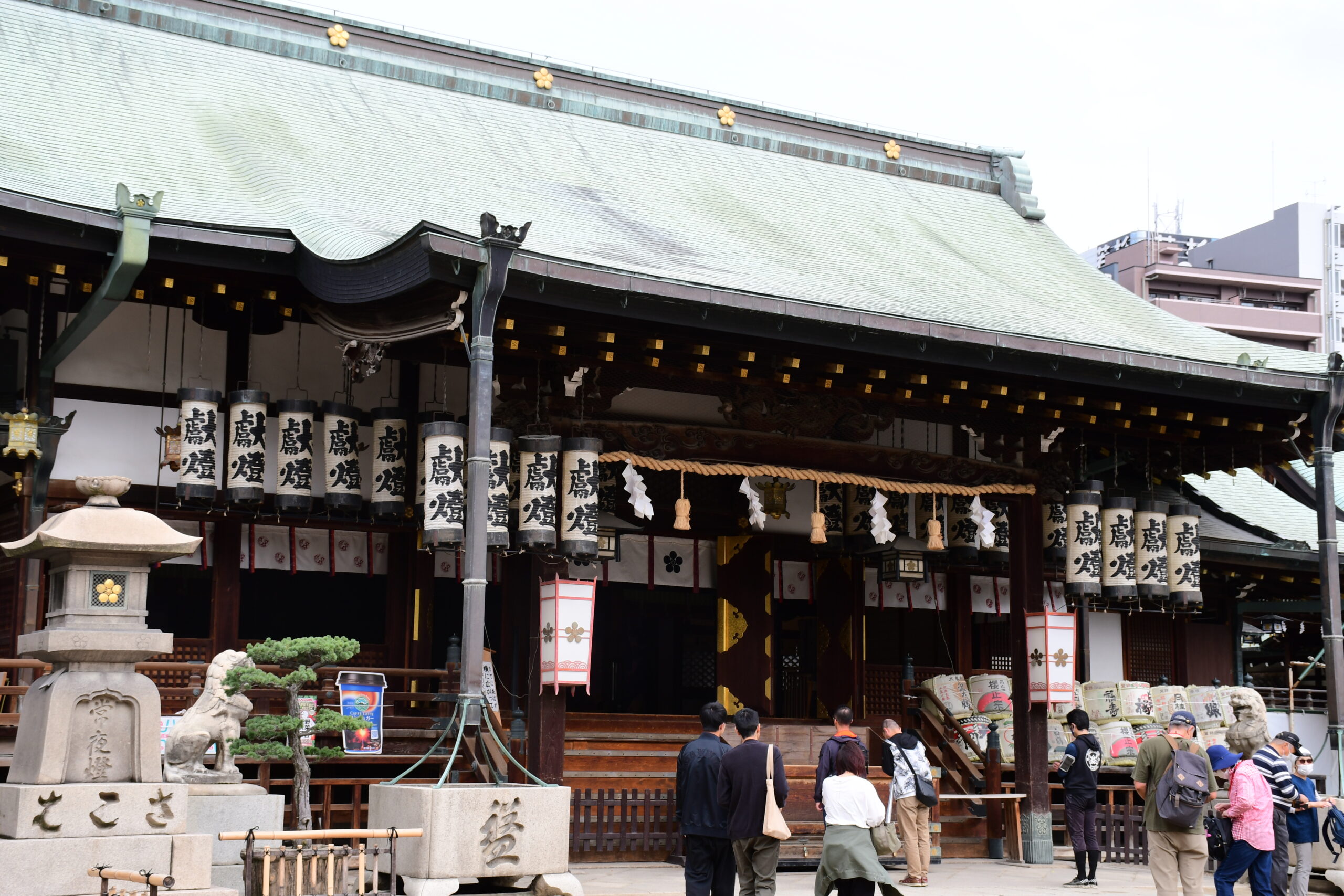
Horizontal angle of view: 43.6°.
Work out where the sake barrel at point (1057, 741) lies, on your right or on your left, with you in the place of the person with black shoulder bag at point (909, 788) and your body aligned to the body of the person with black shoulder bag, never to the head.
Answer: on your right

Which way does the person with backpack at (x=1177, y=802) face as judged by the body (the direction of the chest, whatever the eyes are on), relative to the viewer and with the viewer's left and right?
facing away from the viewer

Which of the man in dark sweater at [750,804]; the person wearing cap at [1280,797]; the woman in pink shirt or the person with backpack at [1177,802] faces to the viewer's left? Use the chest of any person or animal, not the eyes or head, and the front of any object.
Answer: the woman in pink shirt

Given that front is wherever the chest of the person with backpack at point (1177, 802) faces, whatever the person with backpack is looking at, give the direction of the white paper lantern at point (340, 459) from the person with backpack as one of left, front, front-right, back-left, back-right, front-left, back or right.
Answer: left

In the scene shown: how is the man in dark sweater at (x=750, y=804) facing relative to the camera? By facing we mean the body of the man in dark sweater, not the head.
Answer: away from the camera

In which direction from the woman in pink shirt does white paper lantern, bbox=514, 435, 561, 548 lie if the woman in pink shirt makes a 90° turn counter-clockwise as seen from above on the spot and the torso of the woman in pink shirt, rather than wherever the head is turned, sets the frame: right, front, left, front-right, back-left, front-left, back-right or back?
right

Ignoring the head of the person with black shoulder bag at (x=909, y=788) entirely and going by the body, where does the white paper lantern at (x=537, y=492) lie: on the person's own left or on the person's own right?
on the person's own left

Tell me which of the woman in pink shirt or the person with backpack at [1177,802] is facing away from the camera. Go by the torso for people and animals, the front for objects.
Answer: the person with backpack

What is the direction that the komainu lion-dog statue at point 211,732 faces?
to the viewer's right

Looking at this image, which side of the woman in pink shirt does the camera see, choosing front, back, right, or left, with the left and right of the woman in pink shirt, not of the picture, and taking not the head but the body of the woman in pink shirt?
left

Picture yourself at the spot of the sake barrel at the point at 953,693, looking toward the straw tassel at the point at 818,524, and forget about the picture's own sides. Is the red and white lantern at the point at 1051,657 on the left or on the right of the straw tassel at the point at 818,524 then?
left

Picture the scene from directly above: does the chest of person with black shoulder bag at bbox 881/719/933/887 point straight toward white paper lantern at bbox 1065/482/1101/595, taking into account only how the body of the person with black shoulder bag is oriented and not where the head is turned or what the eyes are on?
no

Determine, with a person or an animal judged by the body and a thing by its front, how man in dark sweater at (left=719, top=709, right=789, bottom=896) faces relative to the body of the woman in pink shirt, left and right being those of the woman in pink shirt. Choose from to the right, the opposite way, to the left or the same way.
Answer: to the right

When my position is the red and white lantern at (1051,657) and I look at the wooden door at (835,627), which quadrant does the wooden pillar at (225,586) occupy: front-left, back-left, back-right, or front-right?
front-left
